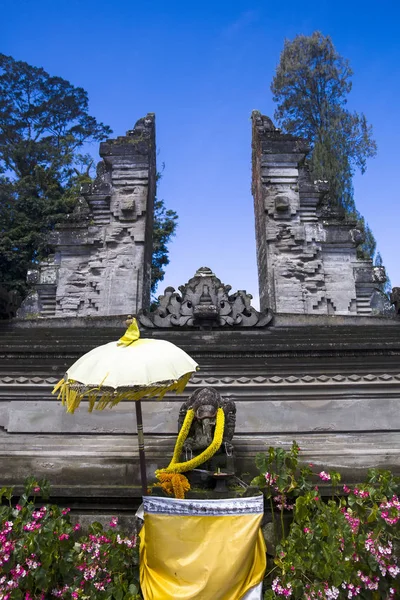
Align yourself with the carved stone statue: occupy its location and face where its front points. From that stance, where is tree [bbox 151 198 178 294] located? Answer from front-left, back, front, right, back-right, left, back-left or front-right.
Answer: back

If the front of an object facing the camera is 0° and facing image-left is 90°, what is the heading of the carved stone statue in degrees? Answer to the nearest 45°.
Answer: approximately 0°

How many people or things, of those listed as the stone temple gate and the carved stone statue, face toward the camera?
2

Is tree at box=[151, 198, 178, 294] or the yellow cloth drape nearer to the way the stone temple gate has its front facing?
the yellow cloth drape

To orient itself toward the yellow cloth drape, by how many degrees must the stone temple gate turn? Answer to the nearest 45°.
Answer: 0° — it already faces it
